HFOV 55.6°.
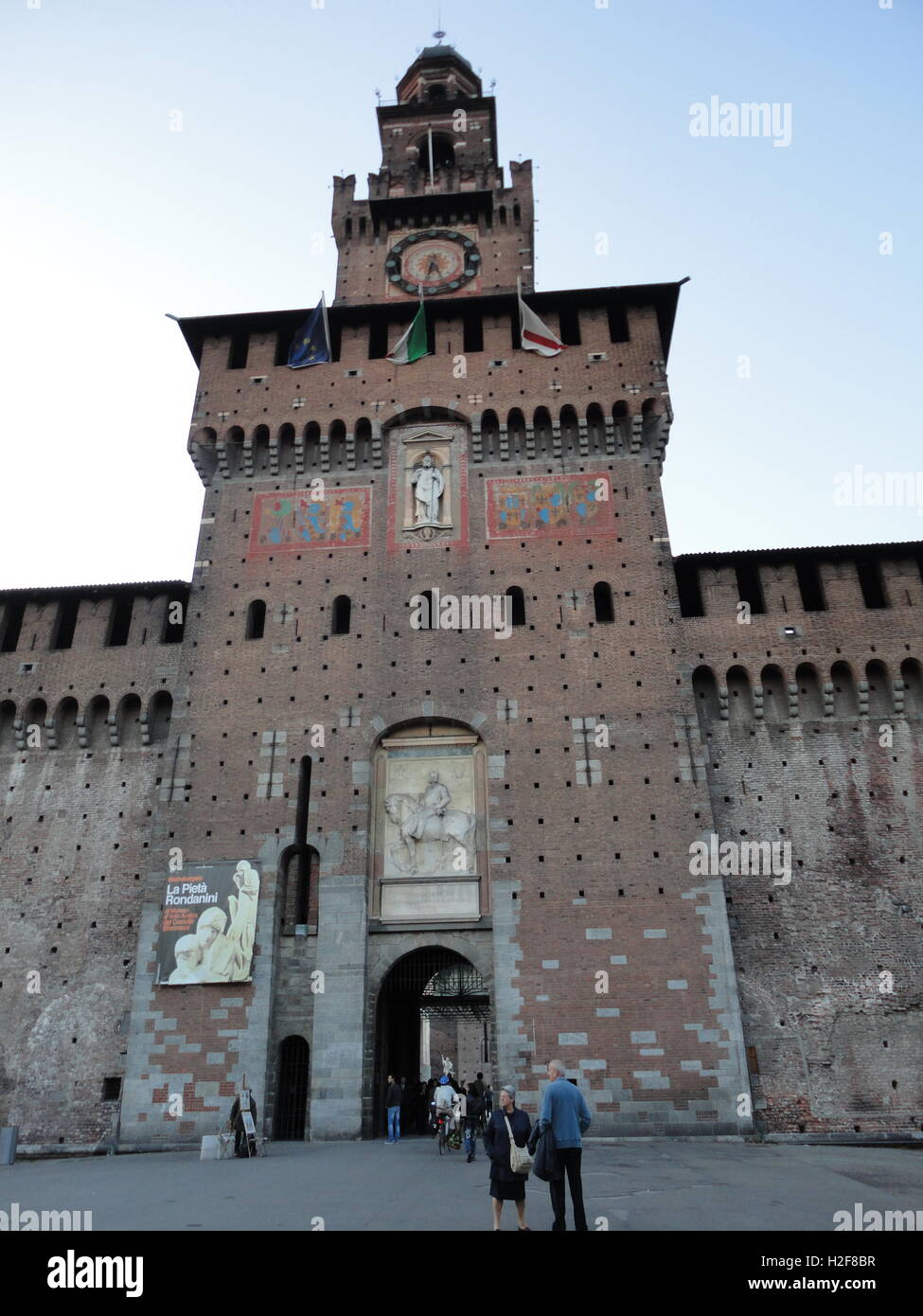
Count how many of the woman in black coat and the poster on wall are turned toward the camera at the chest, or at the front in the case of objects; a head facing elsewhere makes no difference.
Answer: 2

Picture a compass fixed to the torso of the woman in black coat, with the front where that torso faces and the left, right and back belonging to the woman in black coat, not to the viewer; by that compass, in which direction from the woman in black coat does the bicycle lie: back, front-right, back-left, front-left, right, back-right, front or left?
back

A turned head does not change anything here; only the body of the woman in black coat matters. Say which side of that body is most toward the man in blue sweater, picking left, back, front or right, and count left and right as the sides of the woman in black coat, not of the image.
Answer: left

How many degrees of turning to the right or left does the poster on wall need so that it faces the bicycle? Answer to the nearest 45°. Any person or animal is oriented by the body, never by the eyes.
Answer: approximately 45° to its left

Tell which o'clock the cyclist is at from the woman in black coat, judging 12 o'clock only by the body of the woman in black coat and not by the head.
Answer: The cyclist is roughly at 6 o'clock from the woman in black coat.

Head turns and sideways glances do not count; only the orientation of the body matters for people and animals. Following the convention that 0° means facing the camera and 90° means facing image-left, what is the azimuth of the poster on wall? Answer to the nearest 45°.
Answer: approximately 0°

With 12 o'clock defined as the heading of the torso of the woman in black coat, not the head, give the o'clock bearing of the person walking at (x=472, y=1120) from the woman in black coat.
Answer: The person walking is roughly at 6 o'clock from the woman in black coat.

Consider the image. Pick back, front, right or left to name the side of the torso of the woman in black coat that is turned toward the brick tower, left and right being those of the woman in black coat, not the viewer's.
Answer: back
